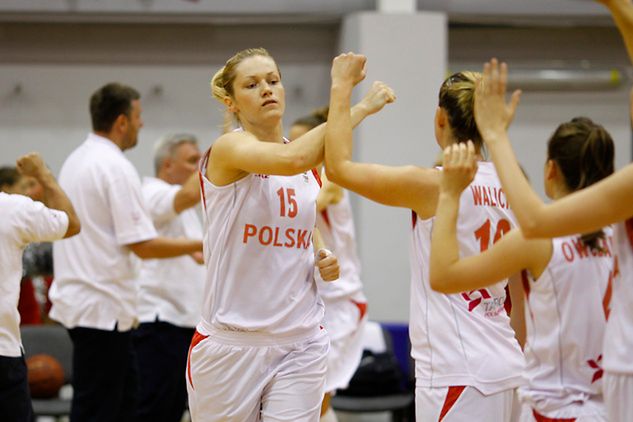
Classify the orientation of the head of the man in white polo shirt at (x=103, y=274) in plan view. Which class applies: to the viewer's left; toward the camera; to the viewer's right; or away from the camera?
to the viewer's right

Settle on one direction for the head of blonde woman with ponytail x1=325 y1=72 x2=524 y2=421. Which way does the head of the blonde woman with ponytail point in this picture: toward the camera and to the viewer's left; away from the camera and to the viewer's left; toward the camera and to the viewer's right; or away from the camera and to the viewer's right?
away from the camera and to the viewer's left

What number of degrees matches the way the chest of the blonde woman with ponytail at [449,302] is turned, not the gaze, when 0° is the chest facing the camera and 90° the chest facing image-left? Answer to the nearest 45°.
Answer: approximately 135°

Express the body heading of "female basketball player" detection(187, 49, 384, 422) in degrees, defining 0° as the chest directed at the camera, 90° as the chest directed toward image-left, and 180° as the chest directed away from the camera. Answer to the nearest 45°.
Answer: approximately 315°

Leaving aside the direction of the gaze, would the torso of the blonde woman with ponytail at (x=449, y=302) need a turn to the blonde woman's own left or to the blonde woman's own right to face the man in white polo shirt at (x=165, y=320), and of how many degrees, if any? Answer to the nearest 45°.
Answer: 0° — they already face them

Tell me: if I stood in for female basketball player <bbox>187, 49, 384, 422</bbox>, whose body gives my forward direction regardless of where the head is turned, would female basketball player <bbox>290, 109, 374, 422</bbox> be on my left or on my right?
on my left

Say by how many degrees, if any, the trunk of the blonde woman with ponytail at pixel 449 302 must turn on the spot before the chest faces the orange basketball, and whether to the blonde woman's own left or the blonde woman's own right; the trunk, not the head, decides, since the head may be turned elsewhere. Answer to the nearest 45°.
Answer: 0° — they already face it
